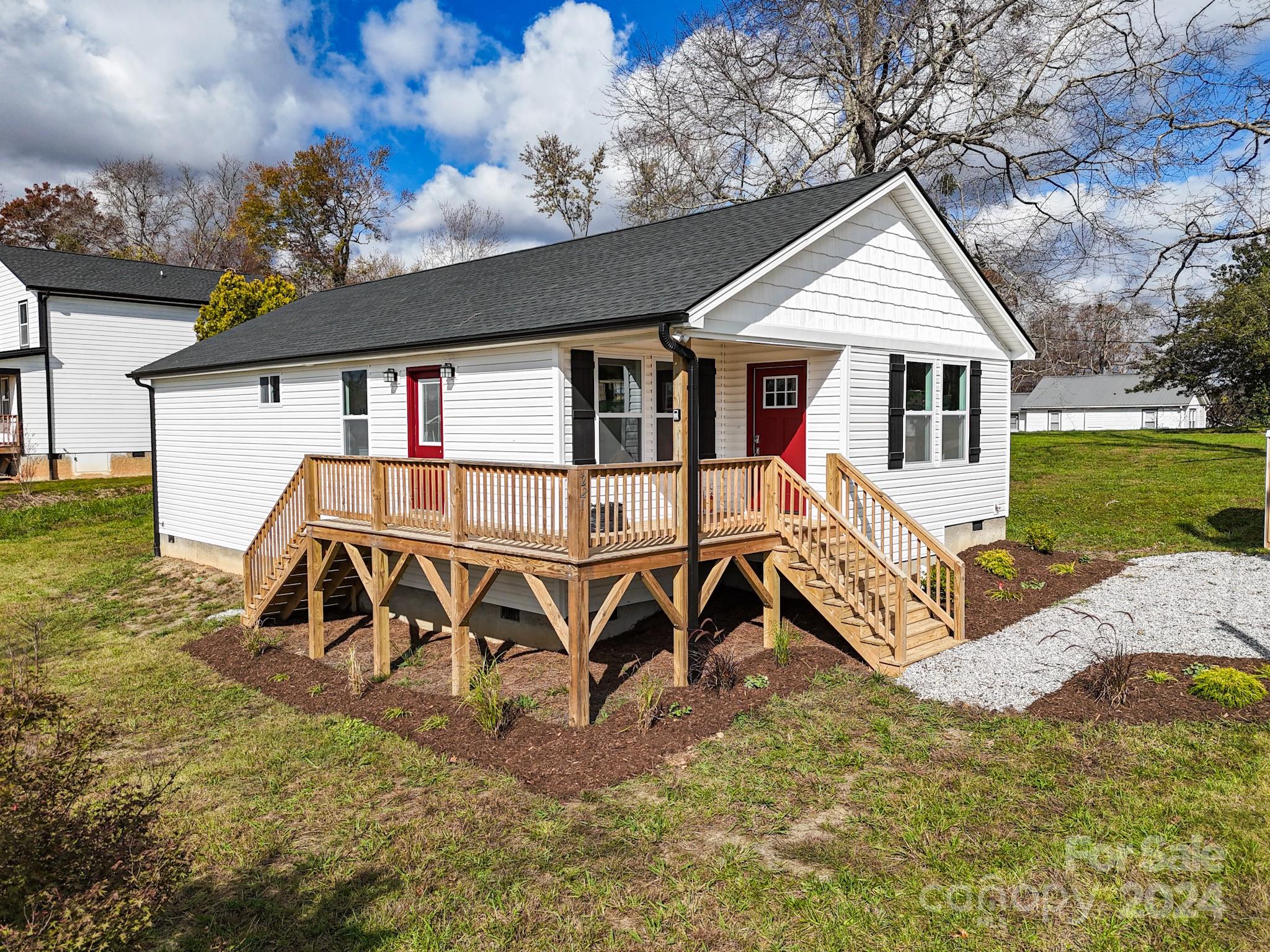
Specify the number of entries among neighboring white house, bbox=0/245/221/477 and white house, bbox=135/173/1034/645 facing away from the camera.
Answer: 0

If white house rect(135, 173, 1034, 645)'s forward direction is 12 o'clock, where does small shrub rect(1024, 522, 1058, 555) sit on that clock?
The small shrub is roughly at 10 o'clock from the white house.

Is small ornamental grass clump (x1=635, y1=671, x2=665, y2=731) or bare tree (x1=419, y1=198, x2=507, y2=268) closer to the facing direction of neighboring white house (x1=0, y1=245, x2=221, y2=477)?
the small ornamental grass clump

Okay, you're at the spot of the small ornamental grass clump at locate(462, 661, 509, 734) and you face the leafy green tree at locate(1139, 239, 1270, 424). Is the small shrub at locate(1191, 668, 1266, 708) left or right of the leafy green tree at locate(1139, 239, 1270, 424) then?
right

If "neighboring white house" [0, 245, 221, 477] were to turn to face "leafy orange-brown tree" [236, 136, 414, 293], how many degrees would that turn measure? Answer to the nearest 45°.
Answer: approximately 180°

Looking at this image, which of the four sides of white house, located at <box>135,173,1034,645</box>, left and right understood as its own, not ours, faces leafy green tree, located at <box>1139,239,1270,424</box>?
left

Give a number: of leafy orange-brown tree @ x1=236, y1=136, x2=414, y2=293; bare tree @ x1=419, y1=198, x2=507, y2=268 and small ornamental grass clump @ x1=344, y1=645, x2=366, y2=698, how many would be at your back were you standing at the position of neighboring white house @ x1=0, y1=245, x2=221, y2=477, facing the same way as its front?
2

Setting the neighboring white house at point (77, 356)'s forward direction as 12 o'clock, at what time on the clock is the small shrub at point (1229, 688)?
The small shrub is roughly at 10 o'clock from the neighboring white house.

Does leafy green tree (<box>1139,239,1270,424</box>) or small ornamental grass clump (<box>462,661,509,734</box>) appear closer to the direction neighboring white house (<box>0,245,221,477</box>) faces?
the small ornamental grass clump

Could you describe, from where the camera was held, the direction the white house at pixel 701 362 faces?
facing the viewer and to the right of the viewer

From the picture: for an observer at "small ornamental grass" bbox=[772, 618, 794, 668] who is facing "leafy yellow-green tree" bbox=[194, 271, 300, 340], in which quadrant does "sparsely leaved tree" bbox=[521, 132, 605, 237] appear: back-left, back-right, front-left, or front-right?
front-right

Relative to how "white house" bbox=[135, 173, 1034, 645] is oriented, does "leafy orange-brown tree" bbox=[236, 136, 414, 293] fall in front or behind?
behind

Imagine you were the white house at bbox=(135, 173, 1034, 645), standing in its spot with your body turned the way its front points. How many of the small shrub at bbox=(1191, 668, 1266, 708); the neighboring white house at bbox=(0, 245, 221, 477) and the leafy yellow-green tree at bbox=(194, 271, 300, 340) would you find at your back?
2

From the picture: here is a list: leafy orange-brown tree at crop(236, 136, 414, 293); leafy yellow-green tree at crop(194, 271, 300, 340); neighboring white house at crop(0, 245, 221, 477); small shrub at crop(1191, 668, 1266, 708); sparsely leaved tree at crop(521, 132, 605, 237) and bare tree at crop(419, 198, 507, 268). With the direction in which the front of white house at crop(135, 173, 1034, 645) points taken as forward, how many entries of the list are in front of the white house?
1

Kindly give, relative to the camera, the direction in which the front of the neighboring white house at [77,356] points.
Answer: facing the viewer and to the left of the viewer

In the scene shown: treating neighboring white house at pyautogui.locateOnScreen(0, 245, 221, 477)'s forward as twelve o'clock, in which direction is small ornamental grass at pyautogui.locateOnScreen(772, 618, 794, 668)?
The small ornamental grass is roughly at 10 o'clock from the neighboring white house.
